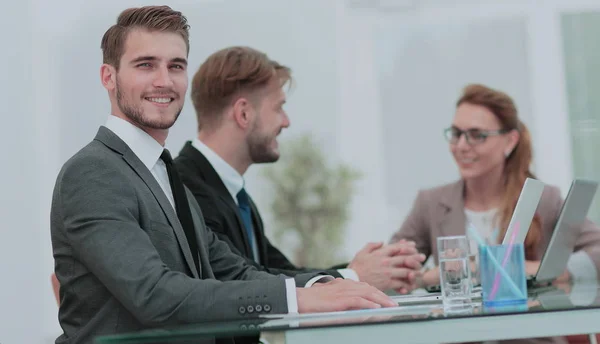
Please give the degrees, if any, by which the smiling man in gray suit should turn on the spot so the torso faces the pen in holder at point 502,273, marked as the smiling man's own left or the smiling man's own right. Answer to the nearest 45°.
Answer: approximately 45° to the smiling man's own left

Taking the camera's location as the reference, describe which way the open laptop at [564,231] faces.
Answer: facing away from the viewer and to the left of the viewer

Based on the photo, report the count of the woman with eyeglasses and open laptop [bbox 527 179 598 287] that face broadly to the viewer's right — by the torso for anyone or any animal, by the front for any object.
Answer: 0

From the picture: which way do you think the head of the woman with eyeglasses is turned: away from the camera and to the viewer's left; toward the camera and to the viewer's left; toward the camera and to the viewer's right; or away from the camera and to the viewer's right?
toward the camera and to the viewer's left

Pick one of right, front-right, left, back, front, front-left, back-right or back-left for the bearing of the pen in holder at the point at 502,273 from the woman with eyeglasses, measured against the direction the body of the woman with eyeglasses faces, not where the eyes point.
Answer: front-left

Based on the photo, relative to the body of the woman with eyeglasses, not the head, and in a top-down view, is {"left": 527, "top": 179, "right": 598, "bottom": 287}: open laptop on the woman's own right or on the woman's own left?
on the woman's own left

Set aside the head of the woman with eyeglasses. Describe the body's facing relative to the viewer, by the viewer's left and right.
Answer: facing the viewer and to the left of the viewer

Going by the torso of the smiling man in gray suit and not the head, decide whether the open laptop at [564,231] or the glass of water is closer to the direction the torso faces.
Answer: the glass of water

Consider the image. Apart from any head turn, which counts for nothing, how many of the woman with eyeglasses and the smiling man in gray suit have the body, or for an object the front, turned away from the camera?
0

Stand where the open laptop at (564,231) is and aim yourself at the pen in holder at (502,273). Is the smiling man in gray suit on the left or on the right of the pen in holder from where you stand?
right

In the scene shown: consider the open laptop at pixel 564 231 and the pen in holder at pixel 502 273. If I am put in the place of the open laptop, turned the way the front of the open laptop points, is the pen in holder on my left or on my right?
on my left

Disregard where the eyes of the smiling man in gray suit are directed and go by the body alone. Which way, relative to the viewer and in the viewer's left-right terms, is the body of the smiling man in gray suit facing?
facing the viewer and to the right of the viewer
